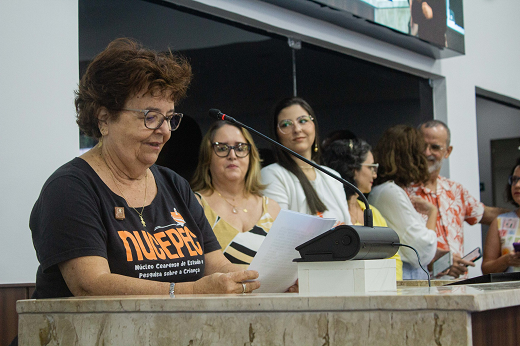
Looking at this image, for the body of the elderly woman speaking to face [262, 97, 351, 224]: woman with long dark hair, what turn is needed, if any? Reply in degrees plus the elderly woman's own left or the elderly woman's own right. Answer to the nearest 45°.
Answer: approximately 90° to the elderly woman's own left

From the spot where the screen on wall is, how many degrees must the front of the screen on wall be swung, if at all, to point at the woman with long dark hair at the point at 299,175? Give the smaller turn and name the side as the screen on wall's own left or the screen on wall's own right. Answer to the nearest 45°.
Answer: approximately 90° to the screen on wall's own right

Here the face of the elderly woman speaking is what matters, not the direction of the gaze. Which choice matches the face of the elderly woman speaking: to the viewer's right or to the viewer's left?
to the viewer's right

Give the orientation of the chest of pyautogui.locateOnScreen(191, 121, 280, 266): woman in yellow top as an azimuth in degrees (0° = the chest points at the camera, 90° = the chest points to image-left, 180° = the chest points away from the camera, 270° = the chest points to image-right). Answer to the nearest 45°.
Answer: approximately 0°

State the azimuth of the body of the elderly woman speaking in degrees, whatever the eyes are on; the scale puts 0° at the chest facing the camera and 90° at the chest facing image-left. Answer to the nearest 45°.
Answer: approximately 315°

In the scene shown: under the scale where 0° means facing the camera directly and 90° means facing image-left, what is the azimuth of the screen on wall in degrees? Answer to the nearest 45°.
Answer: approximately 315°
